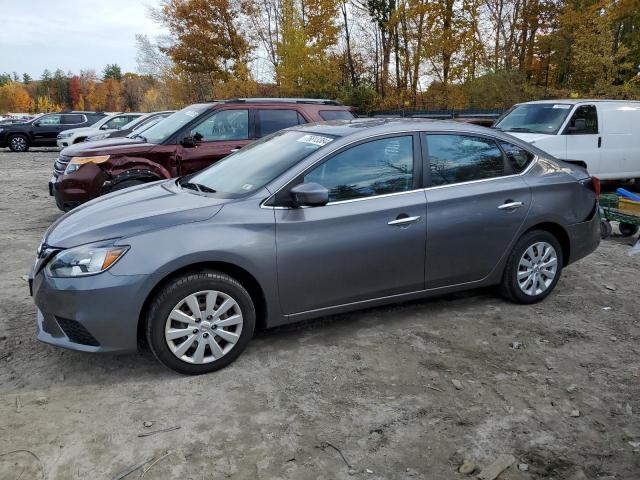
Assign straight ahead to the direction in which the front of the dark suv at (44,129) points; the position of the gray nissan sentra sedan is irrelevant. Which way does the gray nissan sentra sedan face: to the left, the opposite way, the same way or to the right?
the same way

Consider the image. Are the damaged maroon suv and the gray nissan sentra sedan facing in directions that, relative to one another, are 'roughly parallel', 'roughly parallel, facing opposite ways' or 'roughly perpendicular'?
roughly parallel

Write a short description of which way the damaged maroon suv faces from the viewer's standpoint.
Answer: facing the viewer and to the left of the viewer

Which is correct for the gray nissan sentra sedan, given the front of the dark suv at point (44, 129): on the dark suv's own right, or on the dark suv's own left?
on the dark suv's own left

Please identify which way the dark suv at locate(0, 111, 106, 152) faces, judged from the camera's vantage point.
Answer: facing to the left of the viewer

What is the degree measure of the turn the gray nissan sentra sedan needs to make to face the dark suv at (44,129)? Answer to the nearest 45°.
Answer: approximately 90° to its right

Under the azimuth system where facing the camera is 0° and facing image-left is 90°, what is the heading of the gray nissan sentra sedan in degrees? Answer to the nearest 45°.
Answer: approximately 45°

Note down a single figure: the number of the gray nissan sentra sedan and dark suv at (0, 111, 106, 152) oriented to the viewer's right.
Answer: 0

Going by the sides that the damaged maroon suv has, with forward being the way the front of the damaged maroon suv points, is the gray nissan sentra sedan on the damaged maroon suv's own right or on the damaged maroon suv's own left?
on the damaged maroon suv's own left

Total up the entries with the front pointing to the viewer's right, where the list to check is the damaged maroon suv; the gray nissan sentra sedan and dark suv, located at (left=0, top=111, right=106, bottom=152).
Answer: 0
